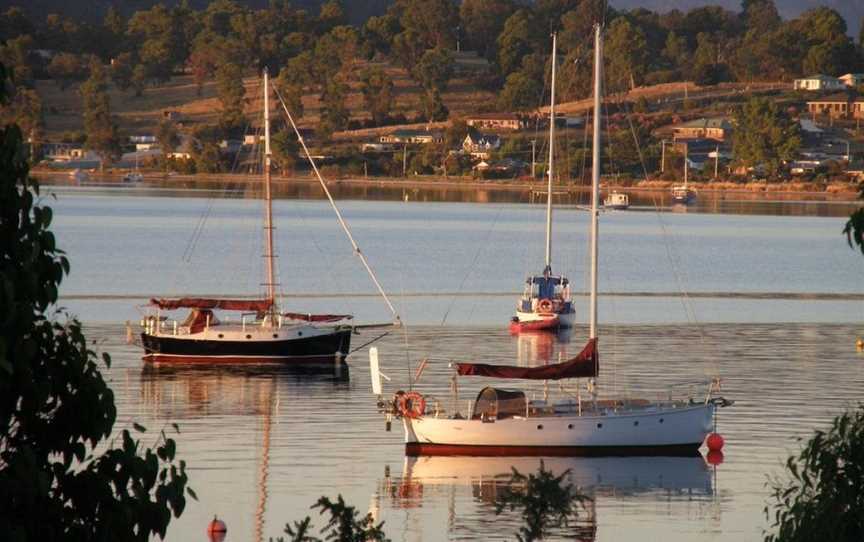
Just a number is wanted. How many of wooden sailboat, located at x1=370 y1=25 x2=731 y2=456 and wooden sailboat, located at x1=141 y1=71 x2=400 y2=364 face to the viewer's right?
2

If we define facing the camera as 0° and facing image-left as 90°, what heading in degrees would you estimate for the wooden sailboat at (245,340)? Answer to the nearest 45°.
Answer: approximately 270°

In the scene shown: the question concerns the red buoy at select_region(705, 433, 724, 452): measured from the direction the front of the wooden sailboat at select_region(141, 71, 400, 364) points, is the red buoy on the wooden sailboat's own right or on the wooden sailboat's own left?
on the wooden sailboat's own right

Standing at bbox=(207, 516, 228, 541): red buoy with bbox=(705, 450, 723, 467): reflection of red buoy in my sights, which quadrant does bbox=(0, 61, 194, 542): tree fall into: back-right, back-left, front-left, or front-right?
back-right

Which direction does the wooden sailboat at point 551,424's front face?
to the viewer's right

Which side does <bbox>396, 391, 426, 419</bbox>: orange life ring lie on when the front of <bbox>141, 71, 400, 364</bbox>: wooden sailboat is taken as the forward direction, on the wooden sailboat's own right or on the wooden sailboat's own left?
on the wooden sailboat's own right

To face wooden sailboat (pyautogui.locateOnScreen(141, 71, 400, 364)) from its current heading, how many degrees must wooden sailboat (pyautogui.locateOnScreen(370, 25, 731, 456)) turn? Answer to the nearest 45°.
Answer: approximately 135° to its left

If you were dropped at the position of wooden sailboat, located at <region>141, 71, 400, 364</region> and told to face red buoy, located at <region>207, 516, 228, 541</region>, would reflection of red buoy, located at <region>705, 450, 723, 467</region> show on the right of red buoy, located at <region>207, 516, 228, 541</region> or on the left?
left

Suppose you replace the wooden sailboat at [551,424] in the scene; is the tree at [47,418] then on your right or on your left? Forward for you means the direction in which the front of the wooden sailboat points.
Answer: on your right

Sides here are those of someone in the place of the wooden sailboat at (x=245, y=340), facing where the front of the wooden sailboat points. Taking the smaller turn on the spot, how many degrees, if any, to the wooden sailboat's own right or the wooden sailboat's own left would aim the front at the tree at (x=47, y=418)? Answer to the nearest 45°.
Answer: approximately 90° to the wooden sailboat's own right
